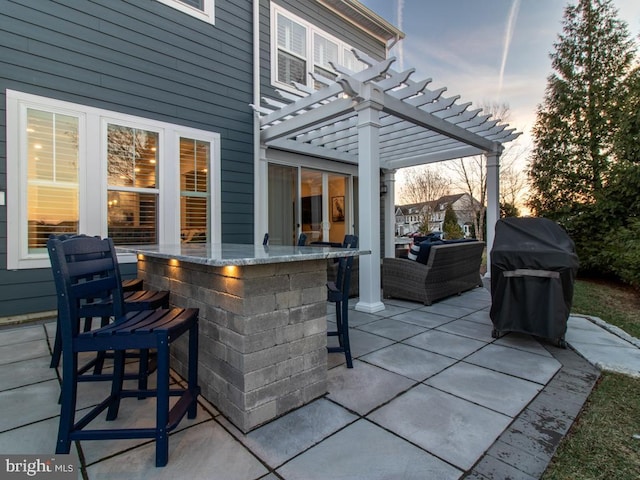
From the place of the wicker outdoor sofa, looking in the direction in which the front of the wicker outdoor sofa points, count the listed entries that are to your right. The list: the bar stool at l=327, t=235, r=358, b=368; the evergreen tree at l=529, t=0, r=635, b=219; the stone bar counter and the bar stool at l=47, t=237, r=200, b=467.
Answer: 1

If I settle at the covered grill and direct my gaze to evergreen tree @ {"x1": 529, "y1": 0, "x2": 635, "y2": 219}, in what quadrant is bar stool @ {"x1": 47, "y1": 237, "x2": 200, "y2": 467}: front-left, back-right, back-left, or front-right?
back-left

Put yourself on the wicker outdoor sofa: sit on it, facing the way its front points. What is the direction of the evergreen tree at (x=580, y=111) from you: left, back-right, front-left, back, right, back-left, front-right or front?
right

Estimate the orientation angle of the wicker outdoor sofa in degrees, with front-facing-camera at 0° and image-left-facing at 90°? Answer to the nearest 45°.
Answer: approximately 135°

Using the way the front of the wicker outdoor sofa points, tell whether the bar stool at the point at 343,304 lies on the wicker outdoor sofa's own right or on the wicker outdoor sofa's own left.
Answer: on the wicker outdoor sofa's own left

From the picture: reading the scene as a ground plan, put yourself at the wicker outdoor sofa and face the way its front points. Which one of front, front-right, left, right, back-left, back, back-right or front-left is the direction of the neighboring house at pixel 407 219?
front-right

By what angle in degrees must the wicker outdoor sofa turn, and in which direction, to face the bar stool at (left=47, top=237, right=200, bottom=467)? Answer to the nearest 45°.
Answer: approximately 135° to its left

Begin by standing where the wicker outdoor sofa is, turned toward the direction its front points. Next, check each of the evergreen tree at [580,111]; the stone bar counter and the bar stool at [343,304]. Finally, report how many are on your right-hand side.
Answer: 1
